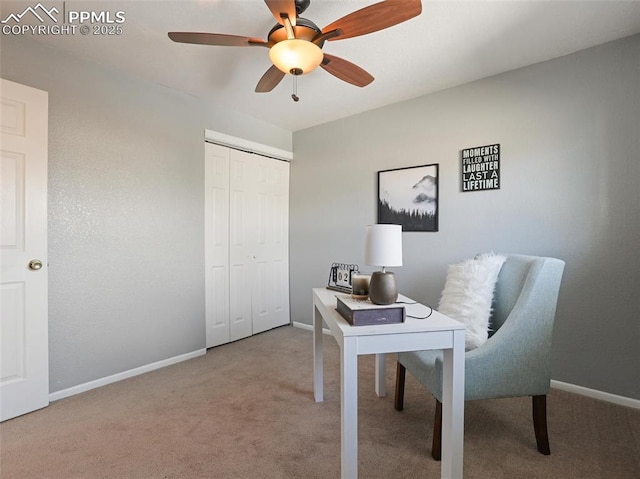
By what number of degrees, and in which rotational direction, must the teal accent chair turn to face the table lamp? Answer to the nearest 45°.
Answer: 0° — it already faces it

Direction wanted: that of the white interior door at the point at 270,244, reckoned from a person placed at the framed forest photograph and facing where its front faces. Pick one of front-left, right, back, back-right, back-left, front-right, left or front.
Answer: front-right

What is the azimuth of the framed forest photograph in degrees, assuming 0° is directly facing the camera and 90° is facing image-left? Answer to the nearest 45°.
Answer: approximately 45°

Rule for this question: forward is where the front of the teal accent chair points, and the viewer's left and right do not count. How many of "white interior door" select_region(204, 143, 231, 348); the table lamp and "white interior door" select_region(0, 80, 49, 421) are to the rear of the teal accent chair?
0

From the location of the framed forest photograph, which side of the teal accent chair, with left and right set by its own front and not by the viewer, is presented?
right

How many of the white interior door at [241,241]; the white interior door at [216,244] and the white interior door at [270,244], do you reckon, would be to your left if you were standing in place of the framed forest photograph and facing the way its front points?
0

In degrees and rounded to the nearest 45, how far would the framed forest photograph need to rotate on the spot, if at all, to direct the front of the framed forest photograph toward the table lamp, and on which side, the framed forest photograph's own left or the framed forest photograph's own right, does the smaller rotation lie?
approximately 45° to the framed forest photograph's own left

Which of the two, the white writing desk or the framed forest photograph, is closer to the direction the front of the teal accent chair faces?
the white writing desk

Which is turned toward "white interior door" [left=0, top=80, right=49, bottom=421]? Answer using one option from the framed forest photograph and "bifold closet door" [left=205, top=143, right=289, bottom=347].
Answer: the framed forest photograph

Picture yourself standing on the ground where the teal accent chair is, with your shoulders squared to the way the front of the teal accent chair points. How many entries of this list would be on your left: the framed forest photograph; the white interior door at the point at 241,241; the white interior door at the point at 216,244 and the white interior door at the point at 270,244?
0

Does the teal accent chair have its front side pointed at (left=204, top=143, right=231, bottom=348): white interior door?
no

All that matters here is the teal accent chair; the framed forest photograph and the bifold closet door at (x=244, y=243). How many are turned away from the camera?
0

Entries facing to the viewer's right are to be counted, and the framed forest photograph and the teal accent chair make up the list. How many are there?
0

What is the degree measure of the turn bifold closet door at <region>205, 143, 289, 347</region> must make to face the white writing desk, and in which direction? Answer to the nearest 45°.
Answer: approximately 45° to its right

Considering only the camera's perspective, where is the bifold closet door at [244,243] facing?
facing the viewer and to the right of the viewer
